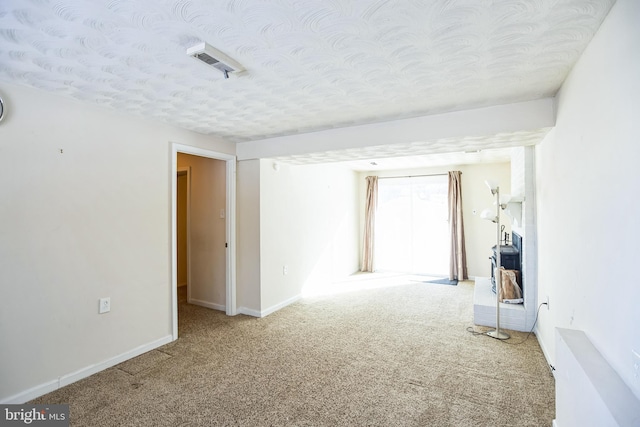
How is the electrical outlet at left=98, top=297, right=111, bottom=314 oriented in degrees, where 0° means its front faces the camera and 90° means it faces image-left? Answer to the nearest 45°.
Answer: approximately 315°

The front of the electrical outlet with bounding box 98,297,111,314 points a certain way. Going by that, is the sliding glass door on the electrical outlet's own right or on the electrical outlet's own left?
on the electrical outlet's own left
